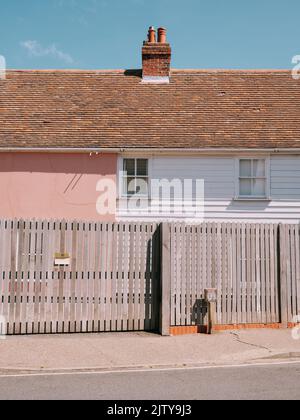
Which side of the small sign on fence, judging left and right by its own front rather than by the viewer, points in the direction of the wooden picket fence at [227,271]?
left

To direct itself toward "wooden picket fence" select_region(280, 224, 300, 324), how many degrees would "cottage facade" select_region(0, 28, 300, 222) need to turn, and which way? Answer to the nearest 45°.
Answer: approximately 45° to its left

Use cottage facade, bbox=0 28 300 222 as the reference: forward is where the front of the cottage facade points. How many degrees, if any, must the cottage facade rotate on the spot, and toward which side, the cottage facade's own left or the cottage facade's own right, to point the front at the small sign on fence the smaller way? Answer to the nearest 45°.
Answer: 0° — it already faces it

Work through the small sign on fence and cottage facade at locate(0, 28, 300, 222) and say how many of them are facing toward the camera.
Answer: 2

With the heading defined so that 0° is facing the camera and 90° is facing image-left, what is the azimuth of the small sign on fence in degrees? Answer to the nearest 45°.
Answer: approximately 0°
